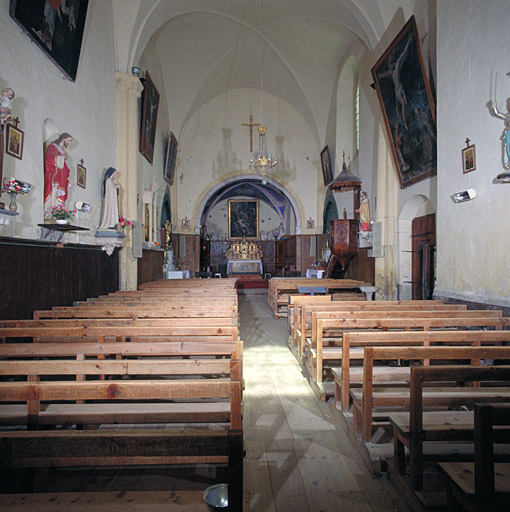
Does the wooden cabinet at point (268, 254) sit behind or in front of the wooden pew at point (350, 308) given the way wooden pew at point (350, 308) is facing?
in front

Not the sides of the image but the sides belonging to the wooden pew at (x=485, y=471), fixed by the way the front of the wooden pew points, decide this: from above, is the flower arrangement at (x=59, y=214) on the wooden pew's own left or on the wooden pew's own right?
on the wooden pew's own left

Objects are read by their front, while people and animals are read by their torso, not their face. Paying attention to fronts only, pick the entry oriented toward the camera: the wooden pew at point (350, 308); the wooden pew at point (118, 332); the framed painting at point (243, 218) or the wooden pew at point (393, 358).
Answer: the framed painting

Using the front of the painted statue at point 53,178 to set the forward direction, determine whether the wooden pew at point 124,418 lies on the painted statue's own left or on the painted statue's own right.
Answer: on the painted statue's own right

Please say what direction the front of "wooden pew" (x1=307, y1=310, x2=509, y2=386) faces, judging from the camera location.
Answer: facing away from the viewer

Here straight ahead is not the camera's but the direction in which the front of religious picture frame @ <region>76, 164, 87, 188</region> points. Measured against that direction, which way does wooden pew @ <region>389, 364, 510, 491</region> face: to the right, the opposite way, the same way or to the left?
to the left

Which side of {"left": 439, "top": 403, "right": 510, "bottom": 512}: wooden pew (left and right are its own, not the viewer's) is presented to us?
back

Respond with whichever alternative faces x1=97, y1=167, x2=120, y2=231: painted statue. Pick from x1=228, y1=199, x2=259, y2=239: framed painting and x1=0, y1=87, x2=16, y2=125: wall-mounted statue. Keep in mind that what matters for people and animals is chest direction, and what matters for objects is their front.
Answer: the framed painting

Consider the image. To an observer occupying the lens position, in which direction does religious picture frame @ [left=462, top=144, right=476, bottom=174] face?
facing the viewer and to the left of the viewer

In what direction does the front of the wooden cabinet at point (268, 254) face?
toward the camera

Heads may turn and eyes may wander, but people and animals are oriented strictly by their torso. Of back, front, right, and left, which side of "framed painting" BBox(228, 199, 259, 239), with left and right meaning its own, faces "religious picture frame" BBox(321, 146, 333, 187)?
front

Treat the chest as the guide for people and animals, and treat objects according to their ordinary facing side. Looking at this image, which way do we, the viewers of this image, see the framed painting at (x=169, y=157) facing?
facing to the right of the viewer

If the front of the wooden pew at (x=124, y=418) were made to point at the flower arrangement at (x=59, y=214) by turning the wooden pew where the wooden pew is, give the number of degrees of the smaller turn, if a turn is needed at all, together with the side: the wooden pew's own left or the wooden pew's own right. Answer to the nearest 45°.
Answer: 0° — it already faces it

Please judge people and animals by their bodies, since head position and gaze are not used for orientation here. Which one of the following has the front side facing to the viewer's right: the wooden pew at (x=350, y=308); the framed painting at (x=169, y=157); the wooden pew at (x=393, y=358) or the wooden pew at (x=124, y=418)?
the framed painting

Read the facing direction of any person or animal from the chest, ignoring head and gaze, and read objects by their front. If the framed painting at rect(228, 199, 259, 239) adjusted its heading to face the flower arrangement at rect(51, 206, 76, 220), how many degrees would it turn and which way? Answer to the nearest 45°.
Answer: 0° — it already faces it

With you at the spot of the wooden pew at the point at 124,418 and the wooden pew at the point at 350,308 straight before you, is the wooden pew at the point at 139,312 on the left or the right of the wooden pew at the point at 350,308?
left

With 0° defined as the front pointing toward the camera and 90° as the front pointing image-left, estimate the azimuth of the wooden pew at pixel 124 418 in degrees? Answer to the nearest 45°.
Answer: approximately 180°

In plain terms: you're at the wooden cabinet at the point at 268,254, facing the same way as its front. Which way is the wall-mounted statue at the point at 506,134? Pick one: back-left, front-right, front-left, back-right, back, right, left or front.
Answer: front

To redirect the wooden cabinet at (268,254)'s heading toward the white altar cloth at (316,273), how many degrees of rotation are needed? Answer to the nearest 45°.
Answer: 0° — it already faces it

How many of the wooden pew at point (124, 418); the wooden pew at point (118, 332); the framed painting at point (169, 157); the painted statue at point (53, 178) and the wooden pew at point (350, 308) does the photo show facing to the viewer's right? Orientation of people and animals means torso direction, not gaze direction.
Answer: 2

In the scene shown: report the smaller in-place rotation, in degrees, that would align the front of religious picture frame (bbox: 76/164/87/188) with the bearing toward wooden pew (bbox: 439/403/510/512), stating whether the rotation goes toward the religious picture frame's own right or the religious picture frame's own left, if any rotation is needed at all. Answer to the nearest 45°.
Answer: approximately 45° to the religious picture frame's own right

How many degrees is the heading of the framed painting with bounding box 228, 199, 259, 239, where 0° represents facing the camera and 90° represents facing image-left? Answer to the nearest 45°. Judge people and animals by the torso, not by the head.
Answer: approximately 0°
